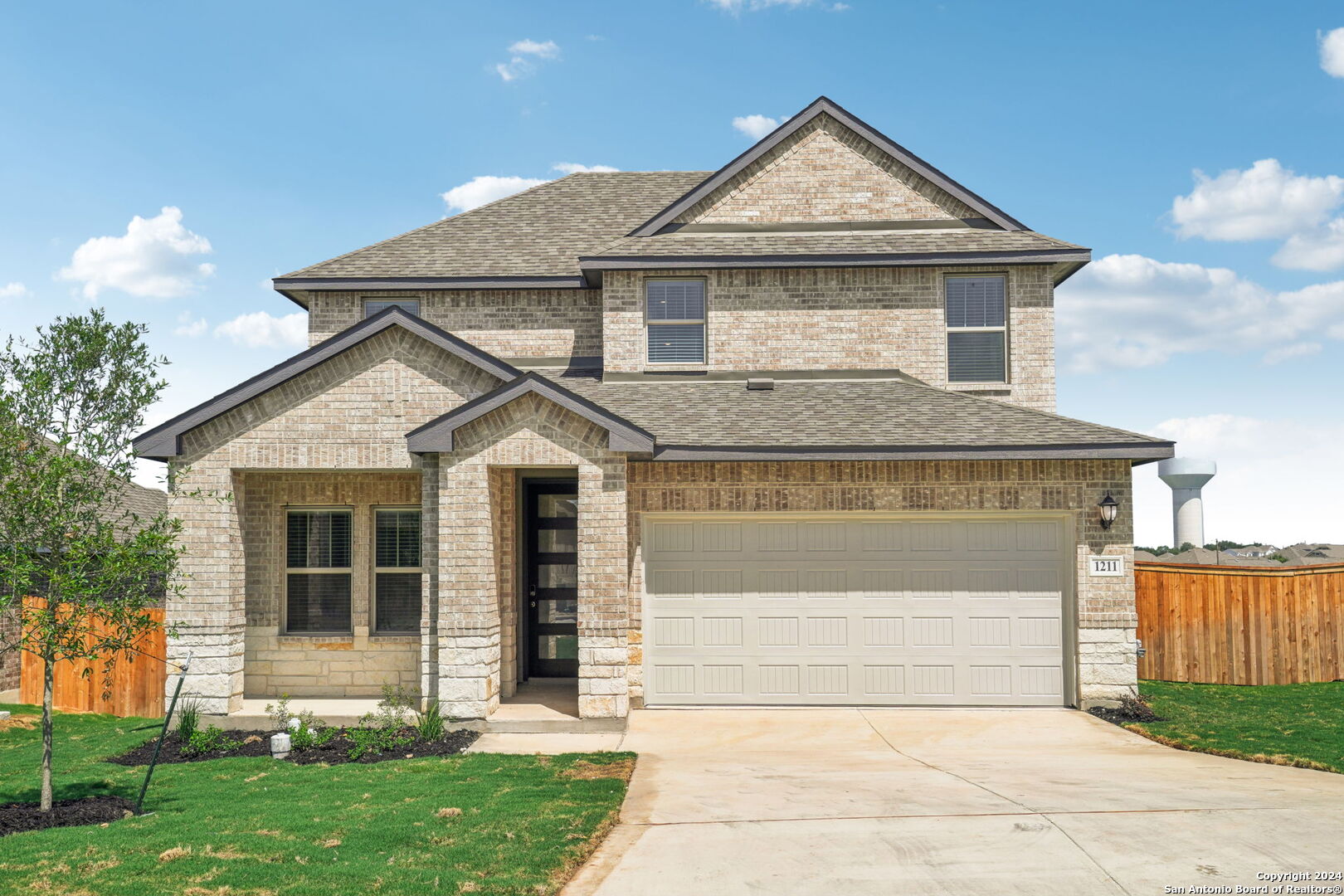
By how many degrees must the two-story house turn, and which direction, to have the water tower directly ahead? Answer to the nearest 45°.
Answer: approximately 135° to its left

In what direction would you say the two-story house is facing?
toward the camera

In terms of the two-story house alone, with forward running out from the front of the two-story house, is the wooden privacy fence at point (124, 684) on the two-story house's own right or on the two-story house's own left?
on the two-story house's own right

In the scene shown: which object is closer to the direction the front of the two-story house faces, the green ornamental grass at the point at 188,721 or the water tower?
the green ornamental grass

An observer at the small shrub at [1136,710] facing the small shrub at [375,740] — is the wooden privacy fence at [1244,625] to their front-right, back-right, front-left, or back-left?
back-right

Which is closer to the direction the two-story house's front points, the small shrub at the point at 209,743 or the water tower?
the small shrub

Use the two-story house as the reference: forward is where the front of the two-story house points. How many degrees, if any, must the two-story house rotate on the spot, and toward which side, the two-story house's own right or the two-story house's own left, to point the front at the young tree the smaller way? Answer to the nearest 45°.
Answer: approximately 45° to the two-story house's own right

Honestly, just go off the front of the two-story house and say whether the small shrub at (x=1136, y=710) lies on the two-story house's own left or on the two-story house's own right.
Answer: on the two-story house's own left

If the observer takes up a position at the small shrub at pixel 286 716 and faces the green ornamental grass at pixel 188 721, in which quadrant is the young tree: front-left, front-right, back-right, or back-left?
front-left
